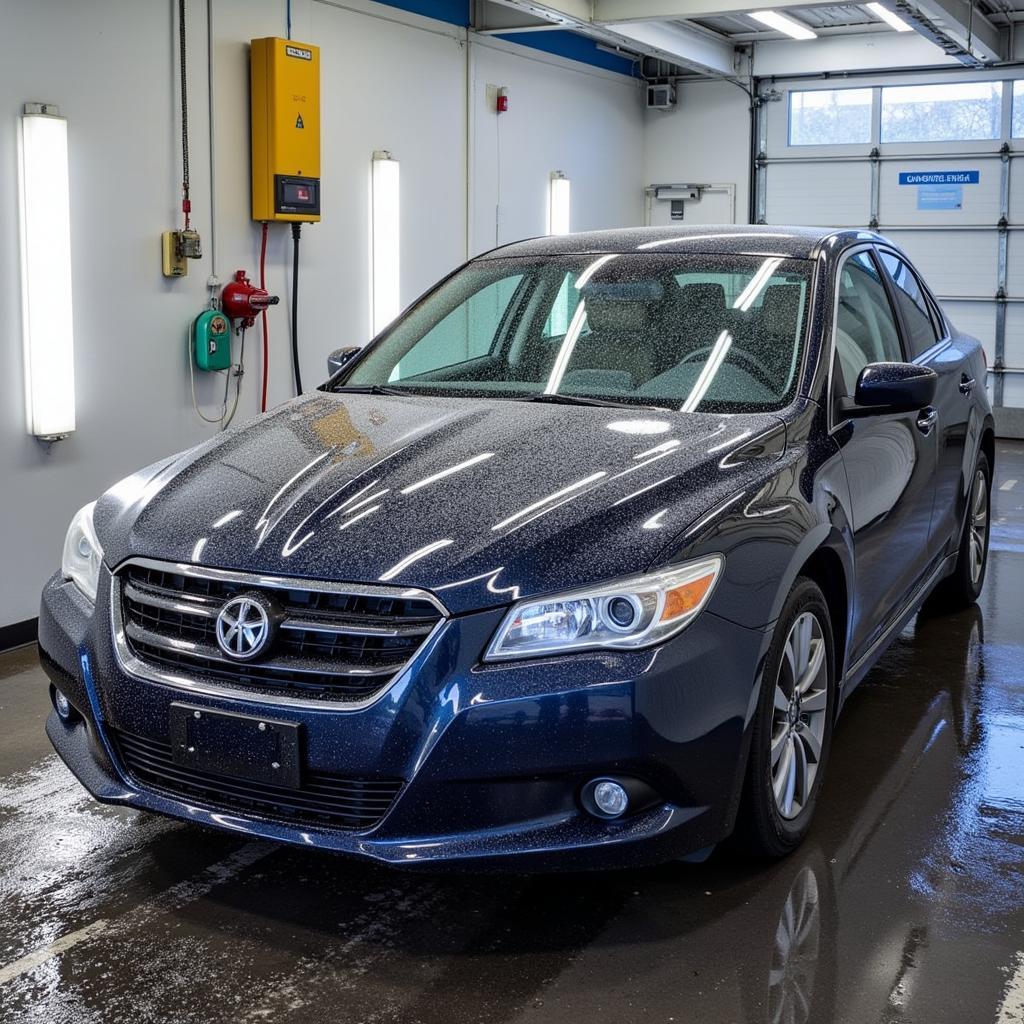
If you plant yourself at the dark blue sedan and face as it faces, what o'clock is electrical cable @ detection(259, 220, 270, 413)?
The electrical cable is roughly at 4 o'clock from the dark blue sedan.

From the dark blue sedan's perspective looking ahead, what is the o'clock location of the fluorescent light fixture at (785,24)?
The fluorescent light fixture is roughly at 5 o'clock from the dark blue sedan.

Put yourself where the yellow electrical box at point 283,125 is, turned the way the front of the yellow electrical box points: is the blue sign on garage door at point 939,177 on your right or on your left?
on your left

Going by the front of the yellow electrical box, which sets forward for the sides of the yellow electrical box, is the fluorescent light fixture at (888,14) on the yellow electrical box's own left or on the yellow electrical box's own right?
on the yellow electrical box's own left

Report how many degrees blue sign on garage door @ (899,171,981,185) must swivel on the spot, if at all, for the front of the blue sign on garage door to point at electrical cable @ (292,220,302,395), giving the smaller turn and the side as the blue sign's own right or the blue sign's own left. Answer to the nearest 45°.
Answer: approximately 45° to the blue sign's own right

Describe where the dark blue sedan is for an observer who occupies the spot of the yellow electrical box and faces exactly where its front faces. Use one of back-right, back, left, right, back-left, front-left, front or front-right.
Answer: front-right

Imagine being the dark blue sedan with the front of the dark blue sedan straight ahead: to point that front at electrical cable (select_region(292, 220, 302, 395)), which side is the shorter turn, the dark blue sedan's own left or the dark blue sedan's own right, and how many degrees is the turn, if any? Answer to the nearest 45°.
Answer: approximately 135° to the dark blue sedan's own right

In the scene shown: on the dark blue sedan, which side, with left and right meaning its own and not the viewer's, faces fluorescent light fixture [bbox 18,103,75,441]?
right
